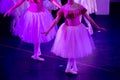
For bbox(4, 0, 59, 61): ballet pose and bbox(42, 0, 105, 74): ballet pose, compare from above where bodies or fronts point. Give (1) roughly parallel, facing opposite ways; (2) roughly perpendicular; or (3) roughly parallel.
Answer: roughly parallel
